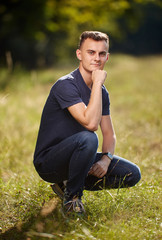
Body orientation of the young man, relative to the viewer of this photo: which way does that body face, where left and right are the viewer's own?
facing the viewer and to the right of the viewer
